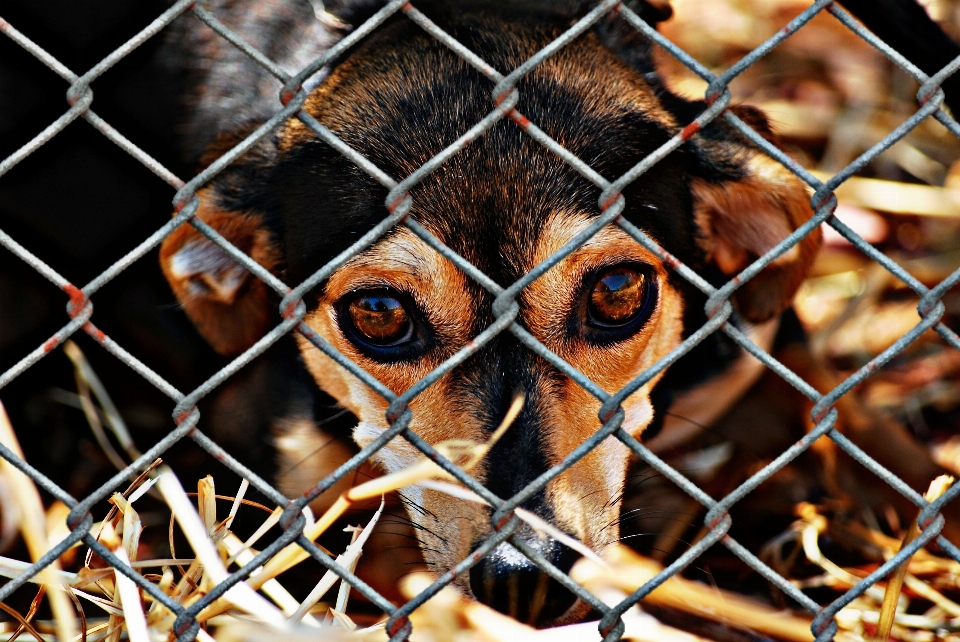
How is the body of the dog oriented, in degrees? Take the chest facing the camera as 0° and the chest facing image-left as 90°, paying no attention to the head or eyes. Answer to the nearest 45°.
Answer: approximately 0°

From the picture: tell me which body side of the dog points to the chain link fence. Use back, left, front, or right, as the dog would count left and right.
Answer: front
